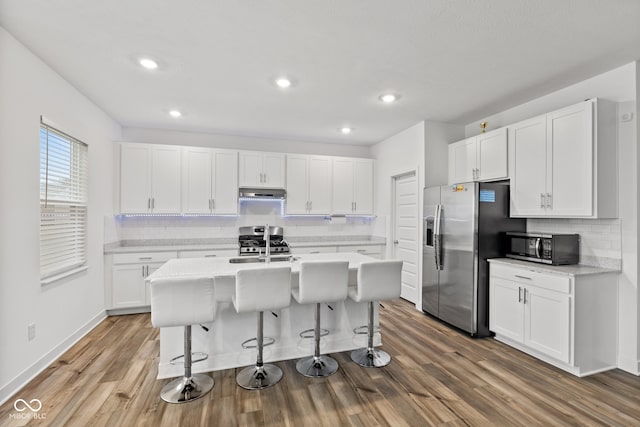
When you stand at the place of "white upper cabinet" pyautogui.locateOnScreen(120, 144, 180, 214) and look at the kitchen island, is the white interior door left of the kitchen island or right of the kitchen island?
left

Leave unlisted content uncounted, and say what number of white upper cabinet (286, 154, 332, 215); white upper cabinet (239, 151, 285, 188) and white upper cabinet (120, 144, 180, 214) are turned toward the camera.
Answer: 3

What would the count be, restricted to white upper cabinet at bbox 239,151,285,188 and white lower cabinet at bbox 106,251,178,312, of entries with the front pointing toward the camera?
2

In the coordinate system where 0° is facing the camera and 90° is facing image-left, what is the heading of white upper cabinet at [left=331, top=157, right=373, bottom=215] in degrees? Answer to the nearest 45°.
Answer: approximately 0°

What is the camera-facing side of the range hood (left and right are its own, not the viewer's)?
front

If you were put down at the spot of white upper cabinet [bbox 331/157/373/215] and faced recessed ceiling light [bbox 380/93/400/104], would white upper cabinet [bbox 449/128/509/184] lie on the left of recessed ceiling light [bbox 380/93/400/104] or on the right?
left

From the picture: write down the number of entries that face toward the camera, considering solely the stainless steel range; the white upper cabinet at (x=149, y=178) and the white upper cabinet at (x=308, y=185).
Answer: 3

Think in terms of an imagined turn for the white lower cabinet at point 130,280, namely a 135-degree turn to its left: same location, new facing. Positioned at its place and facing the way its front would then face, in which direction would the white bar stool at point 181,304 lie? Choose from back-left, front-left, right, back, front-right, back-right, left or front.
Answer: back-right

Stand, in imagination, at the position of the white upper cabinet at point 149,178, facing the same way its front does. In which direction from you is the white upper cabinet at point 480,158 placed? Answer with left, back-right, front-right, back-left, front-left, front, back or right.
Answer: front-left

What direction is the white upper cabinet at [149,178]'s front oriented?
toward the camera

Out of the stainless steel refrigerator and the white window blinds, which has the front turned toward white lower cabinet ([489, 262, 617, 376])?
the white window blinds

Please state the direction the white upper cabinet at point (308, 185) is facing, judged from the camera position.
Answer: facing the viewer

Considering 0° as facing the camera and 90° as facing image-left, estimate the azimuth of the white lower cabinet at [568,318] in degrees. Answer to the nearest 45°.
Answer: approximately 45°

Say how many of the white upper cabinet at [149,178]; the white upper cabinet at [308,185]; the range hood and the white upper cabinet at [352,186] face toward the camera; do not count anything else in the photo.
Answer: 4

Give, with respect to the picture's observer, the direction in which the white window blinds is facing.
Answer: facing the viewer and to the right of the viewer

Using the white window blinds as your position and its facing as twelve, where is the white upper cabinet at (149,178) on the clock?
The white upper cabinet is roughly at 9 o'clock from the white window blinds.

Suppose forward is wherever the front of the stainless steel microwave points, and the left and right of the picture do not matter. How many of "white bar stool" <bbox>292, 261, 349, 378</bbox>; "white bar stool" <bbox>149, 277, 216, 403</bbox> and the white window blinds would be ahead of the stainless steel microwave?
3

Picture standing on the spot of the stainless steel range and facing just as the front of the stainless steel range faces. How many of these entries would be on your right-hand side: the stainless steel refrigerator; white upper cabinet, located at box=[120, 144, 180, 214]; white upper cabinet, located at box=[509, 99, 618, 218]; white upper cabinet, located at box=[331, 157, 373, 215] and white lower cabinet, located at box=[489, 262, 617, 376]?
1

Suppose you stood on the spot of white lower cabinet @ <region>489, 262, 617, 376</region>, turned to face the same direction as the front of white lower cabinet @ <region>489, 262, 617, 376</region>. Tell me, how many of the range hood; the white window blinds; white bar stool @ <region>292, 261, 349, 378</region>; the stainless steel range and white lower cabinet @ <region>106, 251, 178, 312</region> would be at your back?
0

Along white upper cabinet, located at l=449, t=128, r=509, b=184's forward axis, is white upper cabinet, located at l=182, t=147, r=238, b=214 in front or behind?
in front

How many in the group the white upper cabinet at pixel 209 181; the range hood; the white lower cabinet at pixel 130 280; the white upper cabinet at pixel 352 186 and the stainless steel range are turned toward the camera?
5

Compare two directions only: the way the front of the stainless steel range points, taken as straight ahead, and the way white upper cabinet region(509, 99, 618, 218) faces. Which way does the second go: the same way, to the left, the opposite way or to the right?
to the right

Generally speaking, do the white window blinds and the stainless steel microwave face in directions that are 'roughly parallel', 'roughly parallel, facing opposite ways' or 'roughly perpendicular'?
roughly parallel, facing opposite ways
